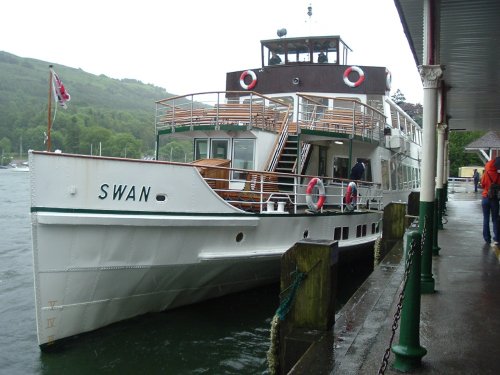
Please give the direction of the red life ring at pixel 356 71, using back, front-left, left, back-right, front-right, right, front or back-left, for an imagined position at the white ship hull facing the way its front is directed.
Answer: back

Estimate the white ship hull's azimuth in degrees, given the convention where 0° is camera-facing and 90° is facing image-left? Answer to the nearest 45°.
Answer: approximately 45°

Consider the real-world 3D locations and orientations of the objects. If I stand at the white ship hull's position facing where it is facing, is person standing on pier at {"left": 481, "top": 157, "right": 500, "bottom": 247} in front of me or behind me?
behind

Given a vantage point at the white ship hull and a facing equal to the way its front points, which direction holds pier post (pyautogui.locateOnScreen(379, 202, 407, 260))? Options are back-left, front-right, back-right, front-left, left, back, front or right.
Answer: back

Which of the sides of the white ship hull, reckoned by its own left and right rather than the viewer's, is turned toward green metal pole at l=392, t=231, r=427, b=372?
left

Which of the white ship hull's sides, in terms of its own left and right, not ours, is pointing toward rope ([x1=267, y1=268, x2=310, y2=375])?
left

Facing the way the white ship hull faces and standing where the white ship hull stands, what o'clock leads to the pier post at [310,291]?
The pier post is roughly at 9 o'clock from the white ship hull.
